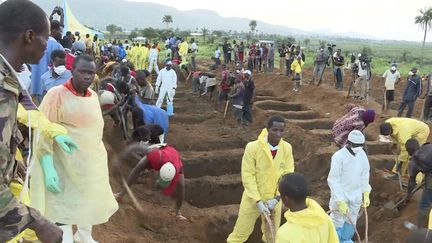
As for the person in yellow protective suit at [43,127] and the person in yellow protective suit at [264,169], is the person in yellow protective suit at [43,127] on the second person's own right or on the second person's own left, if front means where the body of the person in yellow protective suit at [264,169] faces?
on the second person's own right

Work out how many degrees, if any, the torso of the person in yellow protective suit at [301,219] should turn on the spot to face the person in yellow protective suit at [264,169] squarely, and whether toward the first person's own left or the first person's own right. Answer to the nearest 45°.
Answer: approximately 45° to the first person's own right

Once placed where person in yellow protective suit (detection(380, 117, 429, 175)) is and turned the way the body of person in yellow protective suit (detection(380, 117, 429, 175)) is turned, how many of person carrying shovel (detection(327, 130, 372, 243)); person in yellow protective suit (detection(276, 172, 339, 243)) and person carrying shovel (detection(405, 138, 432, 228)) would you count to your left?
3

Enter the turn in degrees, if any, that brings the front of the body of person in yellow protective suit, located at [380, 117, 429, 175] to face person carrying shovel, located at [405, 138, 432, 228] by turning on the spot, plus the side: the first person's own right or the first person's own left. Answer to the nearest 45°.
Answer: approximately 90° to the first person's own left

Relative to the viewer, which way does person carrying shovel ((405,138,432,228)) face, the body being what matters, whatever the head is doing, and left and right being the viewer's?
facing to the left of the viewer

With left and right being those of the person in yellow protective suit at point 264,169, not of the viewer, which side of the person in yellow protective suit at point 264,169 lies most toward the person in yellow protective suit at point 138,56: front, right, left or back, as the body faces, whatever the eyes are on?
back

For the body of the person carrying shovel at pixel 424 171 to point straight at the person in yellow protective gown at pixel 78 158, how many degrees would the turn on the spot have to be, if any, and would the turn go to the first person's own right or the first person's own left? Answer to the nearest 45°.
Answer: approximately 45° to the first person's own left

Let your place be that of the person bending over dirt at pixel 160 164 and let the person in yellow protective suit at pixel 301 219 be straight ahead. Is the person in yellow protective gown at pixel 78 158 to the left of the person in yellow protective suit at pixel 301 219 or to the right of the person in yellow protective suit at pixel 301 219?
right

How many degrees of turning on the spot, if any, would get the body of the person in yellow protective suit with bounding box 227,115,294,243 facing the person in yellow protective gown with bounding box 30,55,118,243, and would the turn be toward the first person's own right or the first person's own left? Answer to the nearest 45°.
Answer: approximately 90° to the first person's own right

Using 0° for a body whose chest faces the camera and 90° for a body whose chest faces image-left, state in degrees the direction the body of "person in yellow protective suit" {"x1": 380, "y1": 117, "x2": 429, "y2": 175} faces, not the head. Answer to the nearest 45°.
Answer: approximately 90°

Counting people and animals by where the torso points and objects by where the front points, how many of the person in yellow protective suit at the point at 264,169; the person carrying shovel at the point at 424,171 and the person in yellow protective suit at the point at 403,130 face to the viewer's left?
2

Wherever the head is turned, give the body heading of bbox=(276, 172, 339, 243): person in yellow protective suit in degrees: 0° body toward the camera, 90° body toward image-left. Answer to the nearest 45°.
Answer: approximately 135°
